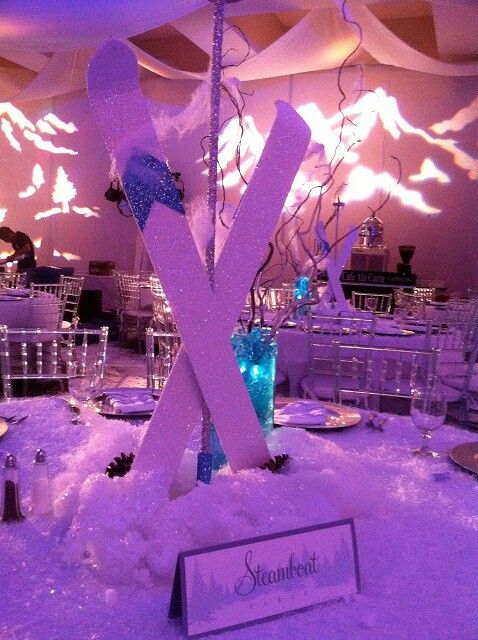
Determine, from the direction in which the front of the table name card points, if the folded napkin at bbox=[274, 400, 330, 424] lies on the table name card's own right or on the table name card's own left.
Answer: on the table name card's own left

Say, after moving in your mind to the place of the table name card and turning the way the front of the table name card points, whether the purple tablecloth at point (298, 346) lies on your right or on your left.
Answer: on your left

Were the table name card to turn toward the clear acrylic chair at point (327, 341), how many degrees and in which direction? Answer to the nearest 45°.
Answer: approximately 135° to its left

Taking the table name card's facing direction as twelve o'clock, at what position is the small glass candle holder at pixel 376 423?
The small glass candle holder is roughly at 8 o'clock from the table name card.

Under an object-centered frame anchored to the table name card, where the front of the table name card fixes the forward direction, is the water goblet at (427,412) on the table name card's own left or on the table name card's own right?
on the table name card's own left

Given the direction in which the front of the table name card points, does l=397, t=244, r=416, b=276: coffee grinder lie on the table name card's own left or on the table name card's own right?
on the table name card's own left

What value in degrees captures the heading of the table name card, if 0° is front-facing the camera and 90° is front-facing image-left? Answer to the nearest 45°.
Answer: approximately 315°

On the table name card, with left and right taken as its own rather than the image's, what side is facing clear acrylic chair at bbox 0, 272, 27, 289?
back

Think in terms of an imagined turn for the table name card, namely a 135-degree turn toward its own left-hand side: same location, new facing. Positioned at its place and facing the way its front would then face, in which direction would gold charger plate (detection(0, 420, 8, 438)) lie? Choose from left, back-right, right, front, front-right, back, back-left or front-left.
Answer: front-left
